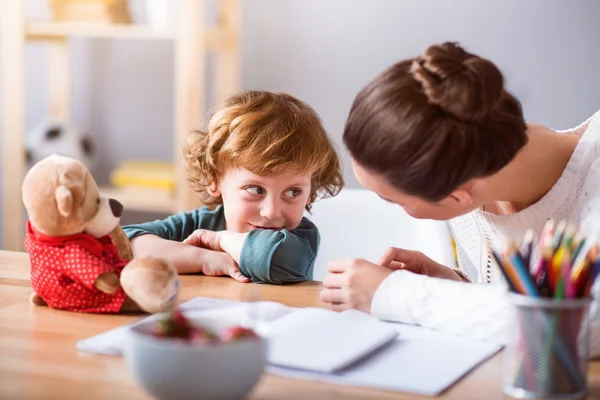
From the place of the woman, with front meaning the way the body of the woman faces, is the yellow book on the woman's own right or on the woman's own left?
on the woman's own right

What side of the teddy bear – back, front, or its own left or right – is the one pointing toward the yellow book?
left

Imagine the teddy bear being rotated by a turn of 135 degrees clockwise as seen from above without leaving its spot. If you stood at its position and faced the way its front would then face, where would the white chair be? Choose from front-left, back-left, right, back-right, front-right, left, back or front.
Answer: back

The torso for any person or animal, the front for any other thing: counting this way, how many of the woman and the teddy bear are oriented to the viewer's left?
1

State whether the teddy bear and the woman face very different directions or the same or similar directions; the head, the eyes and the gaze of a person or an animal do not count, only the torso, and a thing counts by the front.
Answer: very different directions

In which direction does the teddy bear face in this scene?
to the viewer's right

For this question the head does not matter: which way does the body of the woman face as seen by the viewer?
to the viewer's left

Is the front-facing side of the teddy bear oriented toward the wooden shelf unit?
no

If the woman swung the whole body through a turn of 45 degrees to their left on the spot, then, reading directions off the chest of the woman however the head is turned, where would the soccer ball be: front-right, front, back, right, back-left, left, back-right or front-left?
right

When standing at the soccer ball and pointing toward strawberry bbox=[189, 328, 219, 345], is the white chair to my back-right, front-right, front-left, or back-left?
front-left
